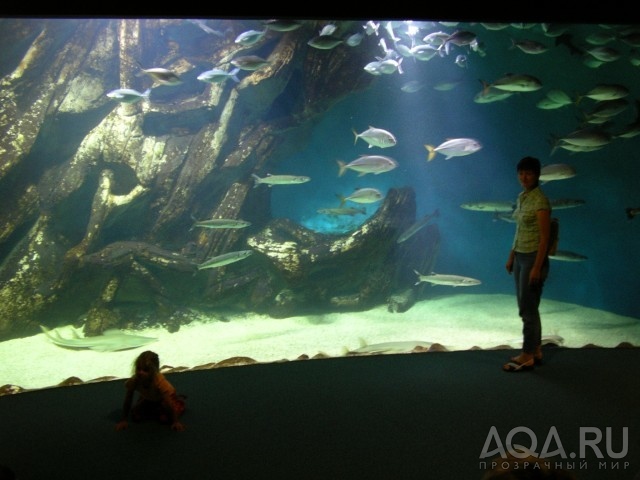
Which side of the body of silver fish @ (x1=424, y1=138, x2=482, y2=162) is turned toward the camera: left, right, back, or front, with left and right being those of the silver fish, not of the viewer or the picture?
right

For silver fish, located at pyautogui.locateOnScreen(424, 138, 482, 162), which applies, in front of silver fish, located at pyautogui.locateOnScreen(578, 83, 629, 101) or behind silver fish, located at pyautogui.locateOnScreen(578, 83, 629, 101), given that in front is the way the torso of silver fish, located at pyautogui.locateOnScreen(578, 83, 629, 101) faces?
behind

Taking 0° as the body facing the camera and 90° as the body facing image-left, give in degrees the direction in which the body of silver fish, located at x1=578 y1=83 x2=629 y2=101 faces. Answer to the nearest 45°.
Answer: approximately 270°

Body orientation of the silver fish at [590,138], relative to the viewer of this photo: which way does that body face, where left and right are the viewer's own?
facing to the right of the viewer

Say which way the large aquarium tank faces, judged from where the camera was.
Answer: facing the viewer

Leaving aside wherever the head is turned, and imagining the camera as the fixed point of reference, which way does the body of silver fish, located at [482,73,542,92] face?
to the viewer's right

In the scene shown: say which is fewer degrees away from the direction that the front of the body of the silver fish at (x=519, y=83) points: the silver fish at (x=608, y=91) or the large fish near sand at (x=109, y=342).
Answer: the silver fish

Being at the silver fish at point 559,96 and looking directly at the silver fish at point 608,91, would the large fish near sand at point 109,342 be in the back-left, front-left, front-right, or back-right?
back-right

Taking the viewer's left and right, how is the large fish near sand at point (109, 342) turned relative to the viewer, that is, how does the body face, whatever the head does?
facing to the right of the viewer
